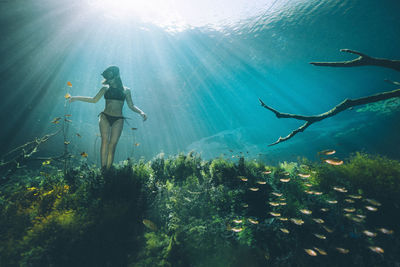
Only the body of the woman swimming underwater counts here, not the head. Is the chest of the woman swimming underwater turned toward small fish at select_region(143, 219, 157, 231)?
yes

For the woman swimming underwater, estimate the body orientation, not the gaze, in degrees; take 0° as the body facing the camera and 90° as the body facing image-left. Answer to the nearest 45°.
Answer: approximately 0°
